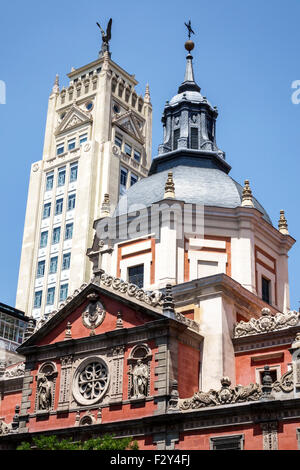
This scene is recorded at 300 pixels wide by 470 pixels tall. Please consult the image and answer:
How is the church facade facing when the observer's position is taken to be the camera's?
facing the viewer and to the left of the viewer
